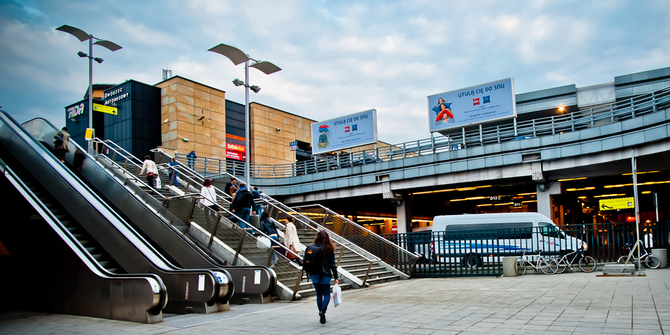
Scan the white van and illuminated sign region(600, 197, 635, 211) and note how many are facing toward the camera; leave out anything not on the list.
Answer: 1

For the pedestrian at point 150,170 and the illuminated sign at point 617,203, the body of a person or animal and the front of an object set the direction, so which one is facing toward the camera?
the illuminated sign

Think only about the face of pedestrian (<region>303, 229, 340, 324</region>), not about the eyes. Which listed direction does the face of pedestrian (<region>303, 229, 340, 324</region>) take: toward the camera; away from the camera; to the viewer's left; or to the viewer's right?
away from the camera

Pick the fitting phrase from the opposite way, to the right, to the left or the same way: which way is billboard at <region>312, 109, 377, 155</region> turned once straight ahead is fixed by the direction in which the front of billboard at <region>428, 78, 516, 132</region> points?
the same way

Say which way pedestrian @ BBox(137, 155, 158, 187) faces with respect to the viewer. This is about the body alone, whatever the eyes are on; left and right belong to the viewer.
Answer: facing away from the viewer and to the left of the viewer

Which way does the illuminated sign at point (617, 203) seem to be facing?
toward the camera

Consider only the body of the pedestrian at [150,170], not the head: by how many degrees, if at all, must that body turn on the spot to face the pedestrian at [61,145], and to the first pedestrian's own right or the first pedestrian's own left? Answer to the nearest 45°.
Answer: approximately 45° to the first pedestrian's own left

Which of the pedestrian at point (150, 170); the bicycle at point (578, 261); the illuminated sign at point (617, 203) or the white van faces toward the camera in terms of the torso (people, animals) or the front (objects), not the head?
the illuminated sign

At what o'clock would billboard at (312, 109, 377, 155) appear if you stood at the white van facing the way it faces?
The billboard is roughly at 8 o'clock from the white van.

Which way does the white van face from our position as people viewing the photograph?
facing to the right of the viewer

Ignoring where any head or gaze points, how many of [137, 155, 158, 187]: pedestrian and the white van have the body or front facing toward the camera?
0

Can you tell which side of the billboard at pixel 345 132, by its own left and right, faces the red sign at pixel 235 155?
right

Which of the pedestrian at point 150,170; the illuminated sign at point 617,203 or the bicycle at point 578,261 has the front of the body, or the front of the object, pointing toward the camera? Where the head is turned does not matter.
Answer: the illuminated sign

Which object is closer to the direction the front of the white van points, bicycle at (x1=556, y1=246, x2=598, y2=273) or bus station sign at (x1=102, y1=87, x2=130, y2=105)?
the bicycle
